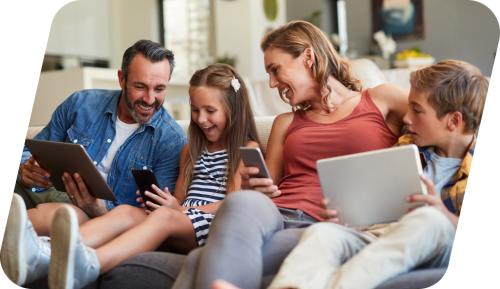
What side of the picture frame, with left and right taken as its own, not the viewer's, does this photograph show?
front

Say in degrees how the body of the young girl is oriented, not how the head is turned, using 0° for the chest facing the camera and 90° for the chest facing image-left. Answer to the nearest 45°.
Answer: approximately 45°

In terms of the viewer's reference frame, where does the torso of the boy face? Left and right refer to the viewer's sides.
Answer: facing the viewer and to the left of the viewer

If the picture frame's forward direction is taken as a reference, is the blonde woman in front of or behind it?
in front

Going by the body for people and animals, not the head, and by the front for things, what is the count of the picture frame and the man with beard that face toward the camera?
2

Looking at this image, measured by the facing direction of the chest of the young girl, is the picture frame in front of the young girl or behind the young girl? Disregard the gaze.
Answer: behind

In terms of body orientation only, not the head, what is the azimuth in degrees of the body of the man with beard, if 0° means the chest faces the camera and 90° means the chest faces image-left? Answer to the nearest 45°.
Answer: approximately 0°

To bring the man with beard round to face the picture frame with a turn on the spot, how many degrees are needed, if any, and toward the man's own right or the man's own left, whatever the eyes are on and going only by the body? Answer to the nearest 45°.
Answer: approximately 135° to the man's own left

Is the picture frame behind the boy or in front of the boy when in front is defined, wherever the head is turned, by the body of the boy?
behind

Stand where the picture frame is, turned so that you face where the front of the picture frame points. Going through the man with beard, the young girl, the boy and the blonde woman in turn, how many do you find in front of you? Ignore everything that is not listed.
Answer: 4

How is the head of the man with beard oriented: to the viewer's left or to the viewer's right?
to the viewer's right

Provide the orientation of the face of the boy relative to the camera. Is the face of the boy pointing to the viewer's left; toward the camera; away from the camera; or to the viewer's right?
to the viewer's left

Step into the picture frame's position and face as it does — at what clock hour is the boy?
The boy is roughly at 12 o'clock from the picture frame.
